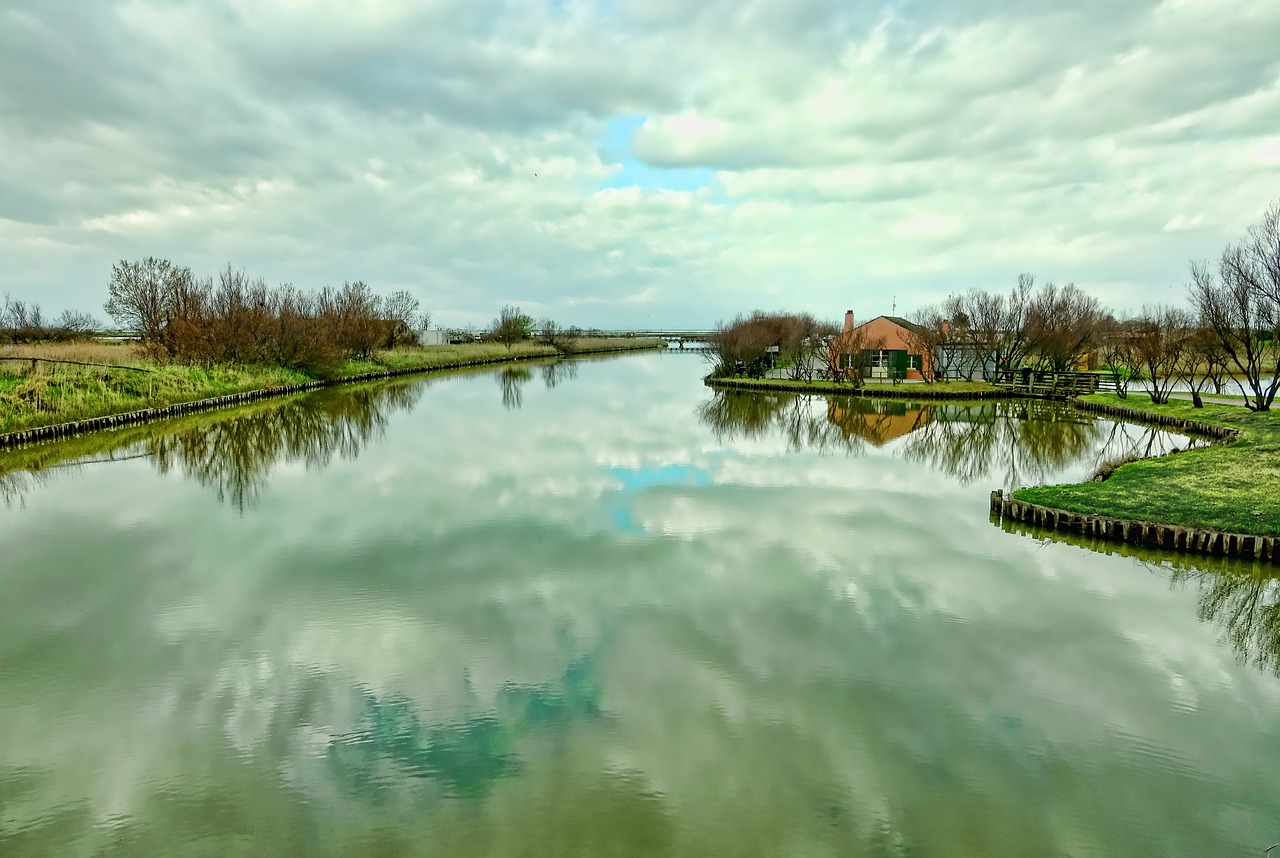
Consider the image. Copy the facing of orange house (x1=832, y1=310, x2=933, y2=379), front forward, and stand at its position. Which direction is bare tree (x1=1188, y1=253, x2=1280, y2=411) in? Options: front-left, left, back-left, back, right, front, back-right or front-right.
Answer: front-left

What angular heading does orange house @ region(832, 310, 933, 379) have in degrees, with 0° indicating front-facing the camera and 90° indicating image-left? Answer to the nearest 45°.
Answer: approximately 0°

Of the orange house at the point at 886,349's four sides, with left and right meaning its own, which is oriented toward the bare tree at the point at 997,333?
left

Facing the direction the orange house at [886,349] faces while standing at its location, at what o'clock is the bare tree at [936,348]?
The bare tree is roughly at 9 o'clock from the orange house.

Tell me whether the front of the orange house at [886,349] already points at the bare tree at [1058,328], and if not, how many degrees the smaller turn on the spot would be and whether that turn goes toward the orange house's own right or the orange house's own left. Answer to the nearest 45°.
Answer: approximately 90° to the orange house's own left

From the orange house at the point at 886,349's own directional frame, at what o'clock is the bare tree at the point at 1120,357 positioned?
The bare tree is roughly at 9 o'clock from the orange house.

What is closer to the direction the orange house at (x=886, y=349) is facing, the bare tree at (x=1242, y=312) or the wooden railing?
the bare tree

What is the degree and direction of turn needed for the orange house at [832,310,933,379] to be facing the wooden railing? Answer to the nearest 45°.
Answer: approximately 90° to its left
